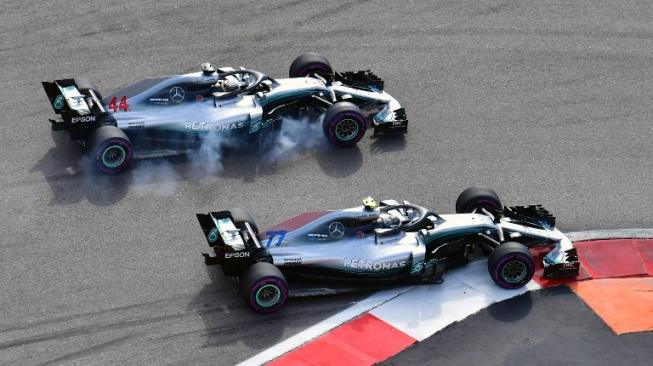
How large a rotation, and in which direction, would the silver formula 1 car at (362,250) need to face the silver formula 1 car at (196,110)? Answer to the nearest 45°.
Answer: approximately 135° to its left

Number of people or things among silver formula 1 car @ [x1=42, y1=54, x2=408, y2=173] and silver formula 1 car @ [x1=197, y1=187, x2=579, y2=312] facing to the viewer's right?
2

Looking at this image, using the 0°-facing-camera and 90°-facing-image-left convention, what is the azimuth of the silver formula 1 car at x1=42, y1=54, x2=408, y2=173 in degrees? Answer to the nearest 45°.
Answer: approximately 270°

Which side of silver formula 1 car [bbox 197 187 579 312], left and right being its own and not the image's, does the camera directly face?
right

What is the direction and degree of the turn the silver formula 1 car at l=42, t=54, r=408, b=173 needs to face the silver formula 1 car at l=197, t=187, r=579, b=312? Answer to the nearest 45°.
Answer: approximately 45° to its right

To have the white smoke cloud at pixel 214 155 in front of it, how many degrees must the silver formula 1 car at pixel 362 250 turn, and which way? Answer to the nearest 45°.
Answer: approximately 135° to its left
